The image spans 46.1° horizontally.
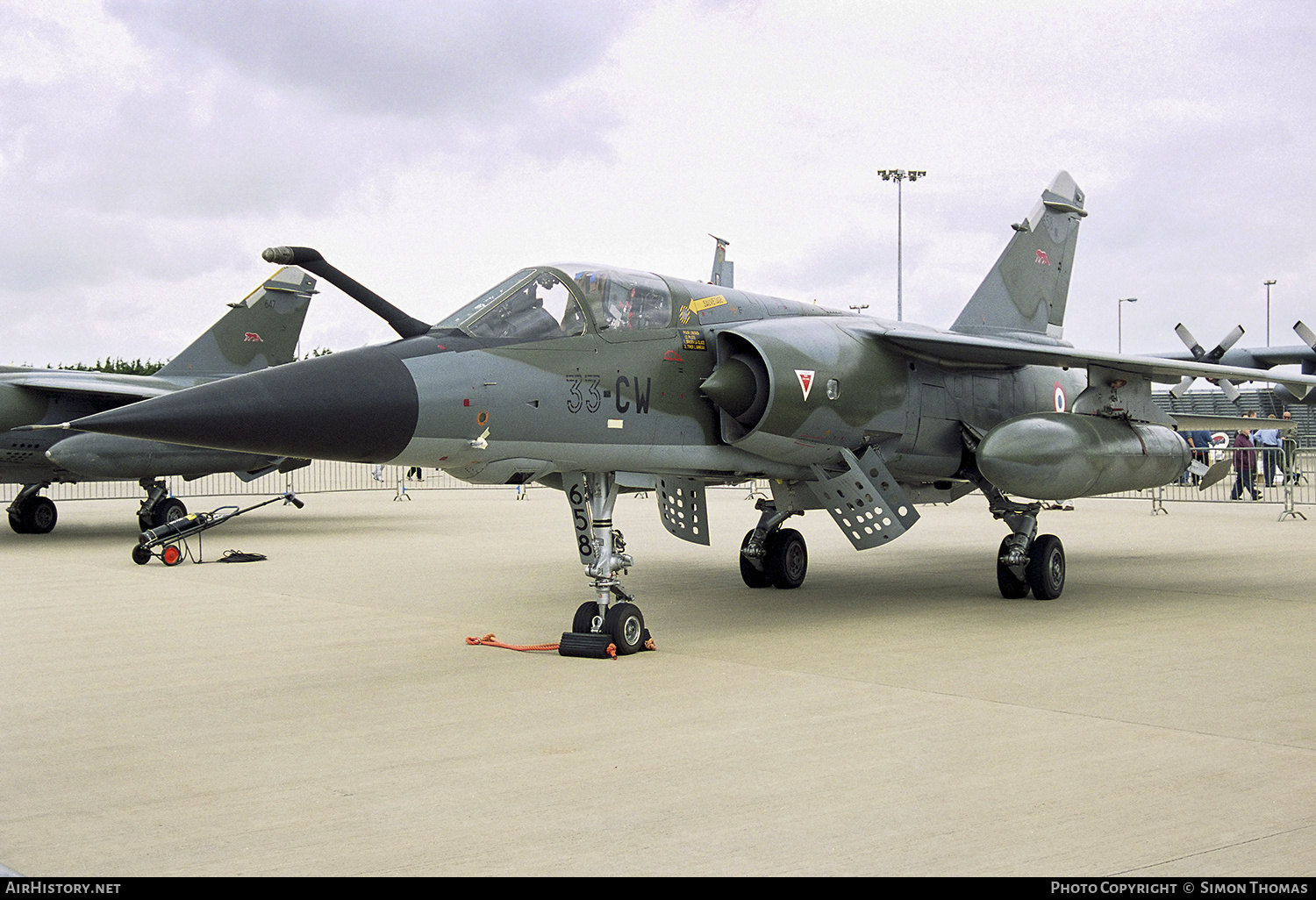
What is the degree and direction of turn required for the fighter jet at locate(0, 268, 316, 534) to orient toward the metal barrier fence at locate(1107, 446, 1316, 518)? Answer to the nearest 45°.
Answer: approximately 135° to its left

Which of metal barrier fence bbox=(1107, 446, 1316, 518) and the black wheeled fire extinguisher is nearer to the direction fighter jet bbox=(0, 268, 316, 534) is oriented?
the black wheeled fire extinguisher

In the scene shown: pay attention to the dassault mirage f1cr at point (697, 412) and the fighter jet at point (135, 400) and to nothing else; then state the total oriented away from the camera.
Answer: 0

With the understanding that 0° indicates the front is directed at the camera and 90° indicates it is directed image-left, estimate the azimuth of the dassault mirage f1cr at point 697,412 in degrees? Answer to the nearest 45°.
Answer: approximately 45°

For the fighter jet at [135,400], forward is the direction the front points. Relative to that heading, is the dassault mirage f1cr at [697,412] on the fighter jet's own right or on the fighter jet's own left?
on the fighter jet's own left

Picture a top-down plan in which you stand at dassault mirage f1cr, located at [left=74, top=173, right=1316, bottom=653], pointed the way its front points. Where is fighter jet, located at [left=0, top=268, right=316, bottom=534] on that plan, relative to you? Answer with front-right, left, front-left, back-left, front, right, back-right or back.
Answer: right

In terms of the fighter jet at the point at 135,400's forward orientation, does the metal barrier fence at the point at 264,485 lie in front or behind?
behind
